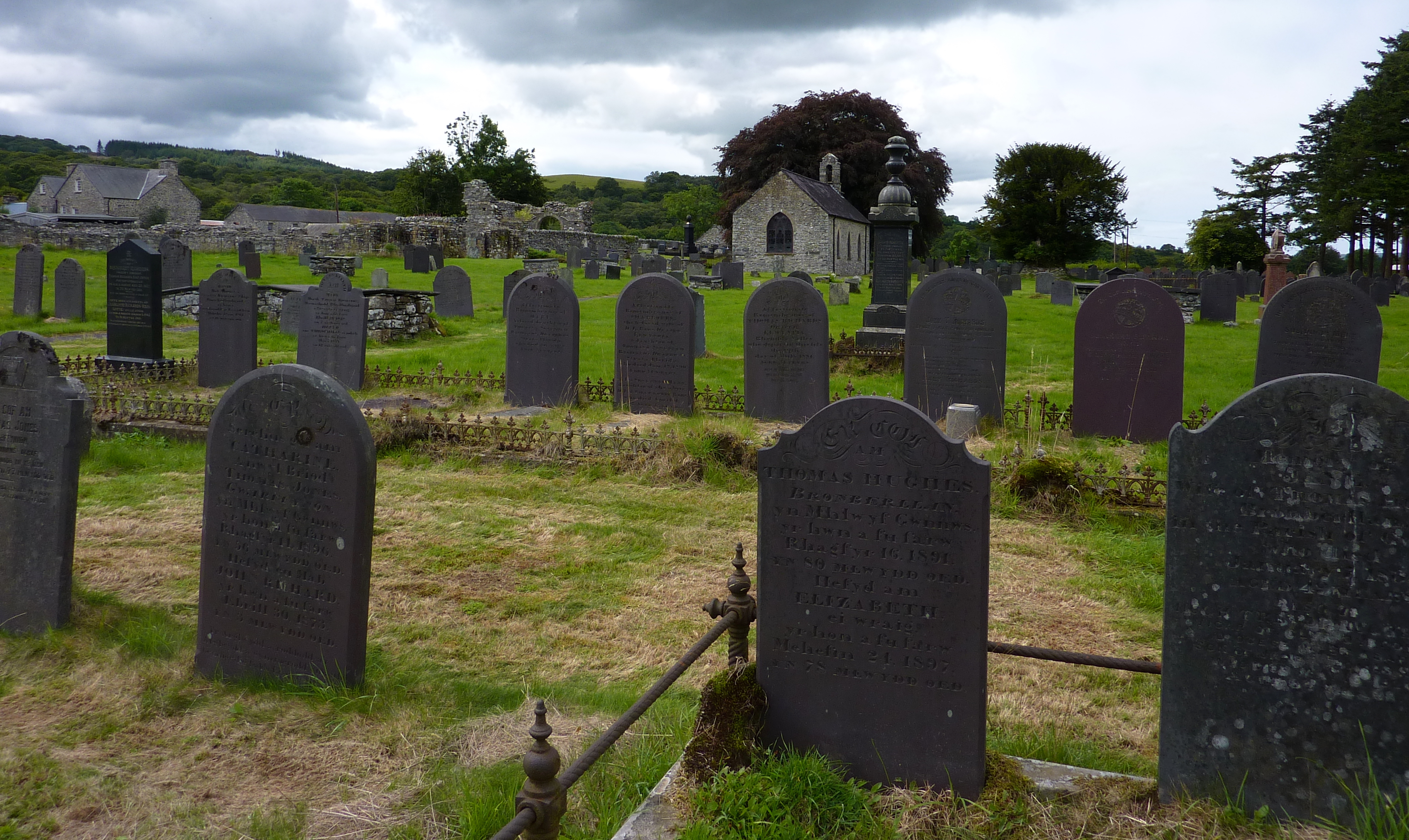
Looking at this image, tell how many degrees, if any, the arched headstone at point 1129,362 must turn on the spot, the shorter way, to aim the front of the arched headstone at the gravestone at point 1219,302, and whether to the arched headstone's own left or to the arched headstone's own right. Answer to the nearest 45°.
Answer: approximately 180°

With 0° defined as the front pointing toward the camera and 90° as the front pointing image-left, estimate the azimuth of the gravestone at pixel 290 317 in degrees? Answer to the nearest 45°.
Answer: approximately 0°

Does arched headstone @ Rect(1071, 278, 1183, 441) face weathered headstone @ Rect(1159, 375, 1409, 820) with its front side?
yes

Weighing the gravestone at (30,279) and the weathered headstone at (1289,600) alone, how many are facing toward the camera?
2

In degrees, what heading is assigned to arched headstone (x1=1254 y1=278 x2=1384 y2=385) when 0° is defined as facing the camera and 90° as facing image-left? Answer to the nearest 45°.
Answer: approximately 0°

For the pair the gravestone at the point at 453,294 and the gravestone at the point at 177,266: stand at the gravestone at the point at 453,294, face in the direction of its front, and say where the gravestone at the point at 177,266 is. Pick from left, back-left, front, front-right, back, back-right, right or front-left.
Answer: back-right

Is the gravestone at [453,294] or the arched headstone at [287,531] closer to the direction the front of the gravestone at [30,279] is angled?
the arched headstone

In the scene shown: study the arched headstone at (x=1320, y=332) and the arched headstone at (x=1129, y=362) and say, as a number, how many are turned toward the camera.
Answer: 2
